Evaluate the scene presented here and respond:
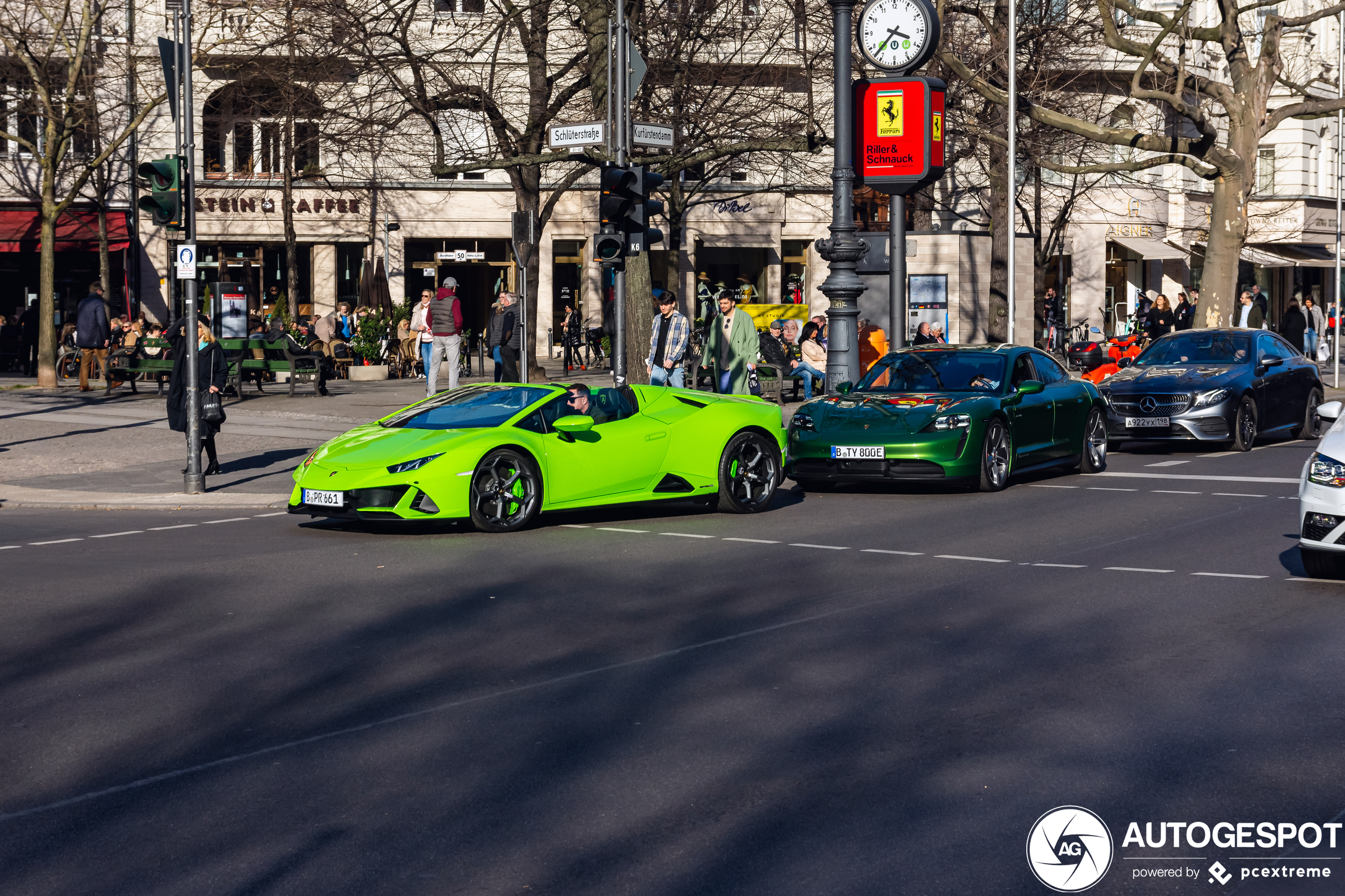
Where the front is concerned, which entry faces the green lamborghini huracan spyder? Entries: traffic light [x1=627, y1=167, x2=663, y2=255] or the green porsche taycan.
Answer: the green porsche taycan

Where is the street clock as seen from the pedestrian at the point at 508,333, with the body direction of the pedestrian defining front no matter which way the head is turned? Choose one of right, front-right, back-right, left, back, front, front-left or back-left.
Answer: back-left

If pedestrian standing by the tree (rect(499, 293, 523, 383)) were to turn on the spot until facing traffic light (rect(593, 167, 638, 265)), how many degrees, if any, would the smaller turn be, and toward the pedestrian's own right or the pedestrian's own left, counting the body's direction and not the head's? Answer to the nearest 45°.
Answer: approximately 90° to the pedestrian's own left

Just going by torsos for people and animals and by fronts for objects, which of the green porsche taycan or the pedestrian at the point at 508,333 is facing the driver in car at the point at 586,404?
the green porsche taycan

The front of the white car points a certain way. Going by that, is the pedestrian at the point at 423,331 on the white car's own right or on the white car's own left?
on the white car's own right

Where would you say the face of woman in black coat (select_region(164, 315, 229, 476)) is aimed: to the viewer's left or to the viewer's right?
to the viewer's left

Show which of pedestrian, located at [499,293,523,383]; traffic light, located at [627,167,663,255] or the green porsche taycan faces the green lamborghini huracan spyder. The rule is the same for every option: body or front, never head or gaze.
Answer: the green porsche taycan

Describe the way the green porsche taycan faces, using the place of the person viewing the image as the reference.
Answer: facing the viewer and to the left of the viewer

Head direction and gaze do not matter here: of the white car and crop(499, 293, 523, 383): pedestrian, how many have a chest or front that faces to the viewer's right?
0

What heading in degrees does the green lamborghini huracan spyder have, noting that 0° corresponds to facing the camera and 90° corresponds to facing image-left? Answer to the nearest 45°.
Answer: approximately 45°

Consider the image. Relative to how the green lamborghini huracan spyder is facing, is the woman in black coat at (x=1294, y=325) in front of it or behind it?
behind
